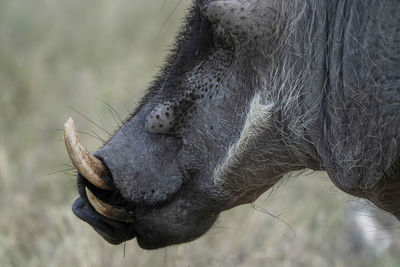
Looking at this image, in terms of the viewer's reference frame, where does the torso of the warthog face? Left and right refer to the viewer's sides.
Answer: facing to the left of the viewer
